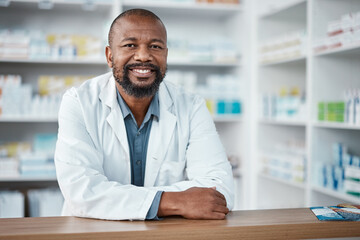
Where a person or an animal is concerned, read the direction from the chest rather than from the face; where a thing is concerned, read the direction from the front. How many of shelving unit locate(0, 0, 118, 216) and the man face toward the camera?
2

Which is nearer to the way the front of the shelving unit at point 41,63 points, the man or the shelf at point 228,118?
the man

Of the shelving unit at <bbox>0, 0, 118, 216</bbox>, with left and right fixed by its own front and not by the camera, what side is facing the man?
front

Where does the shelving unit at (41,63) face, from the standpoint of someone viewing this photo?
facing the viewer
